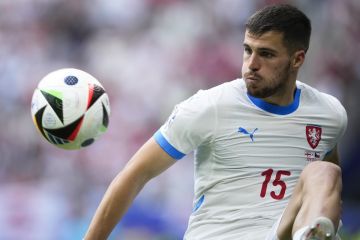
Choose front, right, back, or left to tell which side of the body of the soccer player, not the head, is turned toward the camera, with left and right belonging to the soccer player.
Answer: front

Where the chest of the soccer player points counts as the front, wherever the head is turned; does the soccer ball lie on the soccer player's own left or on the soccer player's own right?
on the soccer player's own right

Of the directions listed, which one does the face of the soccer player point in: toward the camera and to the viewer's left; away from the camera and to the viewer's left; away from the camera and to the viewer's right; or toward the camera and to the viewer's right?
toward the camera and to the viewer's left
